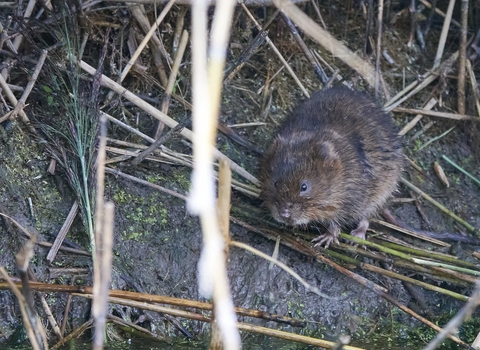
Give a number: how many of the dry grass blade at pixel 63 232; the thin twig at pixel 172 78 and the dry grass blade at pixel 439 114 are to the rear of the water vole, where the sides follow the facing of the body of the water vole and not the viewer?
1

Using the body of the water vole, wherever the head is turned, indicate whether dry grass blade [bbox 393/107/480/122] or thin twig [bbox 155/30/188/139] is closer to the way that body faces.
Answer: the thin twig

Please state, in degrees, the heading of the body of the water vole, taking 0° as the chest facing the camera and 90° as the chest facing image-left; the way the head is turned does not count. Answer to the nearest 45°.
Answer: approximately 45°

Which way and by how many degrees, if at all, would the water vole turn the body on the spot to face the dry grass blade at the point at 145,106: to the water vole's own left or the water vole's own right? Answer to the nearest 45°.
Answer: approximately 45° to the water vole's own right

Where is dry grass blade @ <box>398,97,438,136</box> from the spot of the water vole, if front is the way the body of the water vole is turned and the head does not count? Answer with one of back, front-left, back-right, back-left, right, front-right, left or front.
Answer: back

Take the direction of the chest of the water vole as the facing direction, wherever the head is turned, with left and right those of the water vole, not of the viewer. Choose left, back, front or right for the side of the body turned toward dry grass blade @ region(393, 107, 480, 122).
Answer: back

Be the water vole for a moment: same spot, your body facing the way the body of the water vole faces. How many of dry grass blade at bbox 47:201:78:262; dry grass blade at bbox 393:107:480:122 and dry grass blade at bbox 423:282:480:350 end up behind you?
1

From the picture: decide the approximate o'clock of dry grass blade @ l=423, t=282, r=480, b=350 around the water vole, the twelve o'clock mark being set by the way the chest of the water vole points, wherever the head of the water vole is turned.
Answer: The dry grass blade is roughly at 10 o'clock from the water vole.

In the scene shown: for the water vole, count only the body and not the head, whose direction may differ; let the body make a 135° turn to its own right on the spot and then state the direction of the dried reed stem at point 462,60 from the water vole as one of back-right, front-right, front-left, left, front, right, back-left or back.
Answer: front-right
